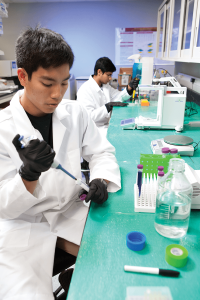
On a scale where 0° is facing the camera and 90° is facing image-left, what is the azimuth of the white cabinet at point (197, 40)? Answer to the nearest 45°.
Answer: approximately 90°

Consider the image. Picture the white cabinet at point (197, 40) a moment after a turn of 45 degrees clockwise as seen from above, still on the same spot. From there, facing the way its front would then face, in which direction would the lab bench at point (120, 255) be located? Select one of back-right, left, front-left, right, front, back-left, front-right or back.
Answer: back-left

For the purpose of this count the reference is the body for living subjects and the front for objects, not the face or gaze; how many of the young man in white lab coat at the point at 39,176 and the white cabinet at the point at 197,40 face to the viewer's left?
1

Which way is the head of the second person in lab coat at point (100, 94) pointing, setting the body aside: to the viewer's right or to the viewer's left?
to the viewer's right

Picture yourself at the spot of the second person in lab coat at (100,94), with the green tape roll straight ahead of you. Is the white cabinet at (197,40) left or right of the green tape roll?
left

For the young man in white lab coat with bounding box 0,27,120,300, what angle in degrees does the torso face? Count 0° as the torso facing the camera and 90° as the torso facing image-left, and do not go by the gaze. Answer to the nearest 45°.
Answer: approximately 315°

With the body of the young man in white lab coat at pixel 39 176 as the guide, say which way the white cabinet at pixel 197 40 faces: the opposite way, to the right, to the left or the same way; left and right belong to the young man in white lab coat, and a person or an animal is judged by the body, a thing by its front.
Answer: the opposite way

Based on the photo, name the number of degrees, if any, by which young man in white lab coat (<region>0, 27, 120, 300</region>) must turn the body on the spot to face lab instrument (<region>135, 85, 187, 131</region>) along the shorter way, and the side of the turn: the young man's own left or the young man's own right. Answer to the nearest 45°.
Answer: approximately 90° to the young man's own left

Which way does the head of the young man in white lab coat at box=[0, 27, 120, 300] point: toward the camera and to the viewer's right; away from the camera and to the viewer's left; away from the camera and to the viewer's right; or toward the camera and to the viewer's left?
toward the camera and to the viewer's right

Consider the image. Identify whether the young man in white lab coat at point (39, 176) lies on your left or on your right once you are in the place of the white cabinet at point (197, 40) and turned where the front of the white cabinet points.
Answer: on your left

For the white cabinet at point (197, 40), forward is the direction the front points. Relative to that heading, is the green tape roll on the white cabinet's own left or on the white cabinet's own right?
on the white cabinet's own left
